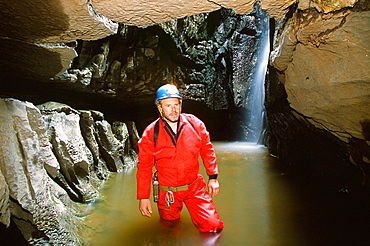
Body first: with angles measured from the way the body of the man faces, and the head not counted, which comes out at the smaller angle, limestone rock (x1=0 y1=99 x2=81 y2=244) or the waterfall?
the limestone rock

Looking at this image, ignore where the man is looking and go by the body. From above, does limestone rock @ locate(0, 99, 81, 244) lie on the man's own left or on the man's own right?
on the man's own right

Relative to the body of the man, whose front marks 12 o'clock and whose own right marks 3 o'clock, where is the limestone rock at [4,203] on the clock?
The limestone rock is roughly at 2 o'clock from the man.

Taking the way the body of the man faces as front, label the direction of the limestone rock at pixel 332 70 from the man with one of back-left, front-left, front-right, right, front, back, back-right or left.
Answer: left

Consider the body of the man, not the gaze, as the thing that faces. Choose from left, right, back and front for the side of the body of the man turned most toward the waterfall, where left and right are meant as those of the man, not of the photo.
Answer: back

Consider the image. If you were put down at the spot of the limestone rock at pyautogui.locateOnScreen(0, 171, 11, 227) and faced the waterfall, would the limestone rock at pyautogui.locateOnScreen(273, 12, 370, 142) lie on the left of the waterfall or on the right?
right

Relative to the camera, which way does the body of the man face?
toward the camera
